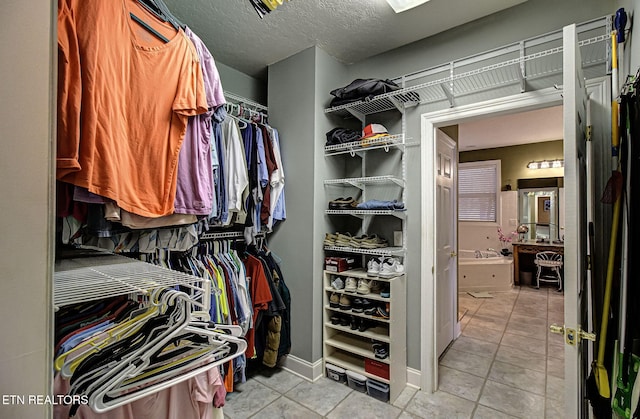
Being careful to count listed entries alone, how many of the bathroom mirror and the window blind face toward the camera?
2

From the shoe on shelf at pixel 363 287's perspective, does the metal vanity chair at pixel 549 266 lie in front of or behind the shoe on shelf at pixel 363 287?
behind

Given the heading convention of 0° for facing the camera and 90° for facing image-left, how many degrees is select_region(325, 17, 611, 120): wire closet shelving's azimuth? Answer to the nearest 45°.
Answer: approximately 45°

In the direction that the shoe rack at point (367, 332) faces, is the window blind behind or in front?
behind

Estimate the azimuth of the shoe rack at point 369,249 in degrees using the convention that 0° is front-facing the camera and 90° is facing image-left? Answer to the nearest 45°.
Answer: approximately 45°

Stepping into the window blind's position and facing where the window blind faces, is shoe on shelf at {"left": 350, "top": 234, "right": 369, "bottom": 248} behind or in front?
in front

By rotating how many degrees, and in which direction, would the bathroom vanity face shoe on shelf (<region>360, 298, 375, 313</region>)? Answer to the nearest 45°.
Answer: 0° — it already faces it

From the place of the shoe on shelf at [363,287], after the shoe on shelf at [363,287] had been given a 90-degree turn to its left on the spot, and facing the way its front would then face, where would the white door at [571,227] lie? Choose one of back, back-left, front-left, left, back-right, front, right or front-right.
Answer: front

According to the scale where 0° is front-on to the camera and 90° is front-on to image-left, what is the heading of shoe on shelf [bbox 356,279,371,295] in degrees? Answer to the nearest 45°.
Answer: approximately 45°

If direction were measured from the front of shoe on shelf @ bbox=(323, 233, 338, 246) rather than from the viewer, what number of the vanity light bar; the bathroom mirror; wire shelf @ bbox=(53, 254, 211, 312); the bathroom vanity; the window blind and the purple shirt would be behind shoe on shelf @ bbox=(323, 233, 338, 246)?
4

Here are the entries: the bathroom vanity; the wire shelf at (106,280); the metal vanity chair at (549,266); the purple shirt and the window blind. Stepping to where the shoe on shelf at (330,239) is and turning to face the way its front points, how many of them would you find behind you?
3

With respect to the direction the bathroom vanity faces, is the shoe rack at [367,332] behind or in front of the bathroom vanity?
in front
